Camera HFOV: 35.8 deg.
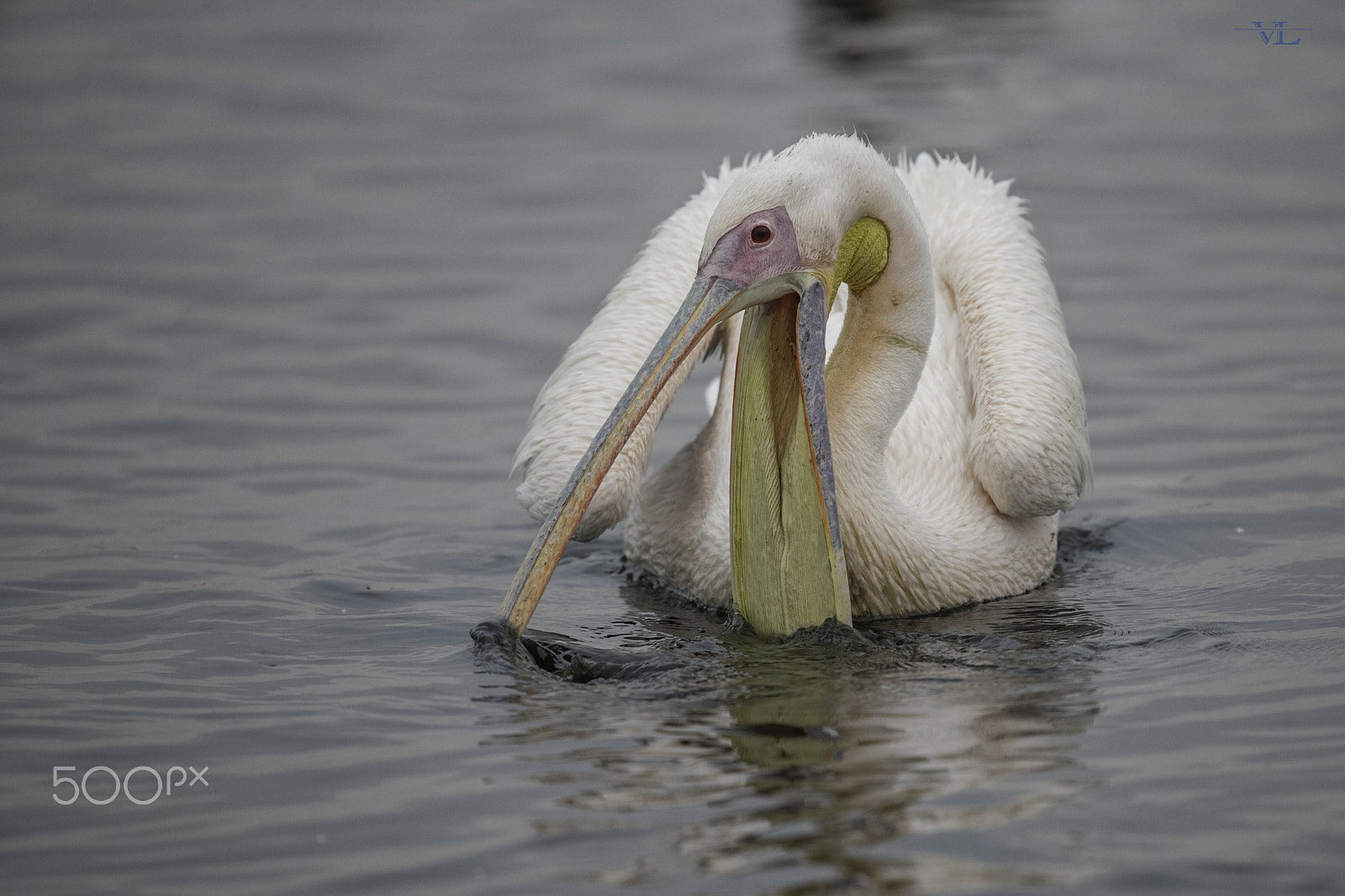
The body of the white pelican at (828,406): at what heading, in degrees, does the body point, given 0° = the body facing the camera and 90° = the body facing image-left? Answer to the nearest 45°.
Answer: approximately 0°
